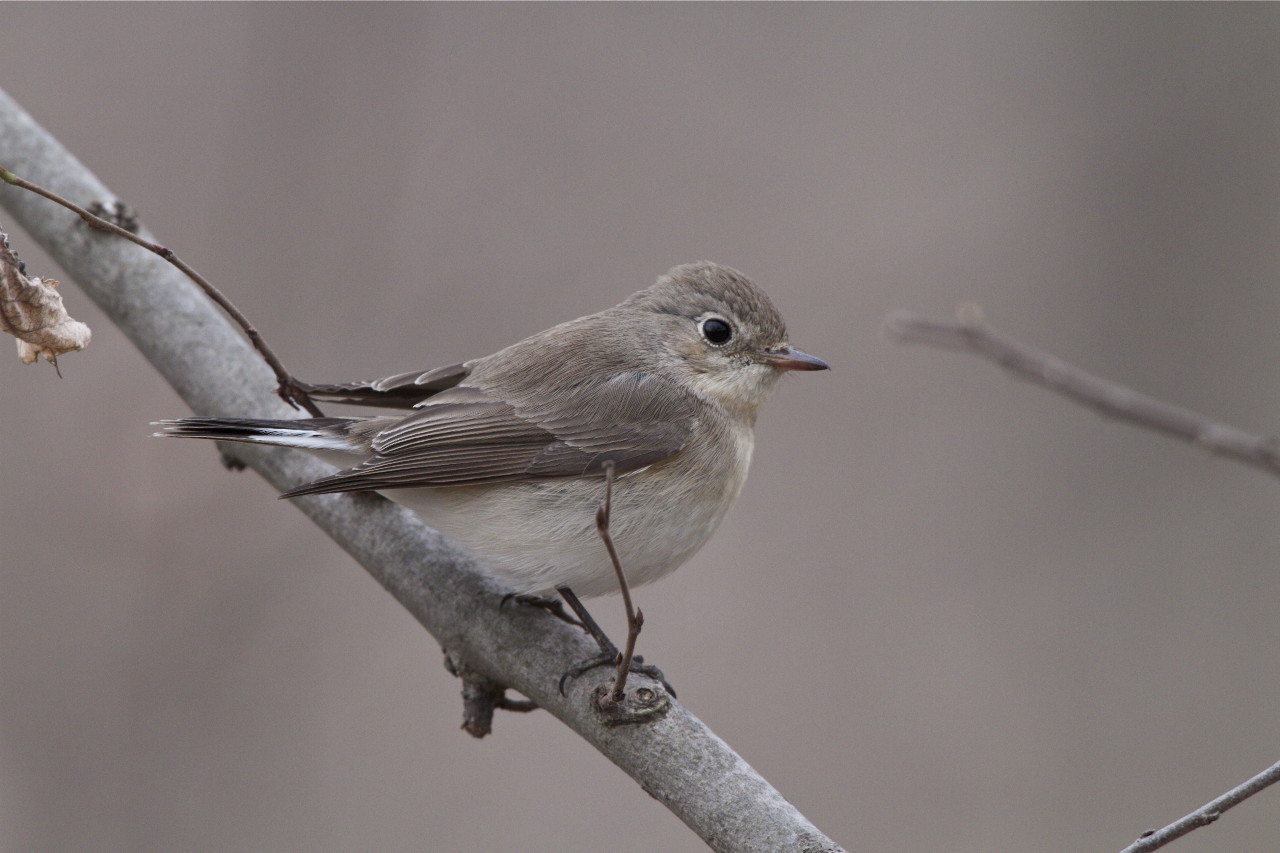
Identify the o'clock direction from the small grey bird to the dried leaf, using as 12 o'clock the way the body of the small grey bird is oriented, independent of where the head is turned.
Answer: The dried leaf is roughly at 5 o'clock from the small grey bird.

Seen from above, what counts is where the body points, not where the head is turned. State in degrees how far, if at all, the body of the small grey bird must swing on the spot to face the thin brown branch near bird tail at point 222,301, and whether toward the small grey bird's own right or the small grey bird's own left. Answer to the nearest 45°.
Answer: approximately 135° to the small grey bird's own right

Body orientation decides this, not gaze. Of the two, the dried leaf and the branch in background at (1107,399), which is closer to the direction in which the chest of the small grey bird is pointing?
the branch in background

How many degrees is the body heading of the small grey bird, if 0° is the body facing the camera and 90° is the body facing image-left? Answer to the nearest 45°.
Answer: approximately 270°
